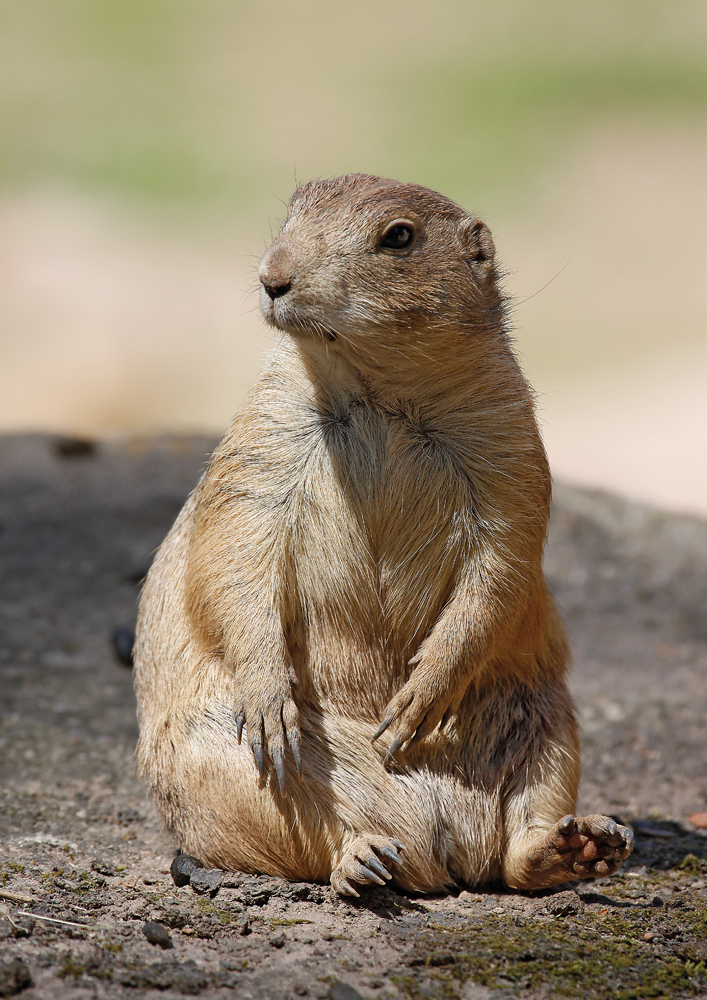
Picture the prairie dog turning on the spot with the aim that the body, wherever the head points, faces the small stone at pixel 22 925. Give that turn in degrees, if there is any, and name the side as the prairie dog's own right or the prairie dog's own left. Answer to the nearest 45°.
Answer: approximately 45° to the prairie dog's own right

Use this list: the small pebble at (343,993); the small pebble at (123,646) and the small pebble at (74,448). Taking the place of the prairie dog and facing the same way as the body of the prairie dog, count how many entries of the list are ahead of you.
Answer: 1

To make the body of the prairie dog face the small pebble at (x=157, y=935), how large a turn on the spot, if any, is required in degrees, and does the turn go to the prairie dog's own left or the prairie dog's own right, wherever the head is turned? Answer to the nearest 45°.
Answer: approximately 45° to the prairie dog's own right

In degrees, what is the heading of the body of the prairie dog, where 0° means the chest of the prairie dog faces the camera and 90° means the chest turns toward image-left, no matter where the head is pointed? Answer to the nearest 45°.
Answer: approximately 0°

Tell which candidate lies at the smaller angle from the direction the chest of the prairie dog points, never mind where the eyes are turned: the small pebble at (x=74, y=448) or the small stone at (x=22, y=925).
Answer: the small stone

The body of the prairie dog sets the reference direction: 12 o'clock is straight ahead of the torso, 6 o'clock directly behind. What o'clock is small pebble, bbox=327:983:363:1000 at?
The small pebble is roughly at 12 o'clock from the prairie dog.
